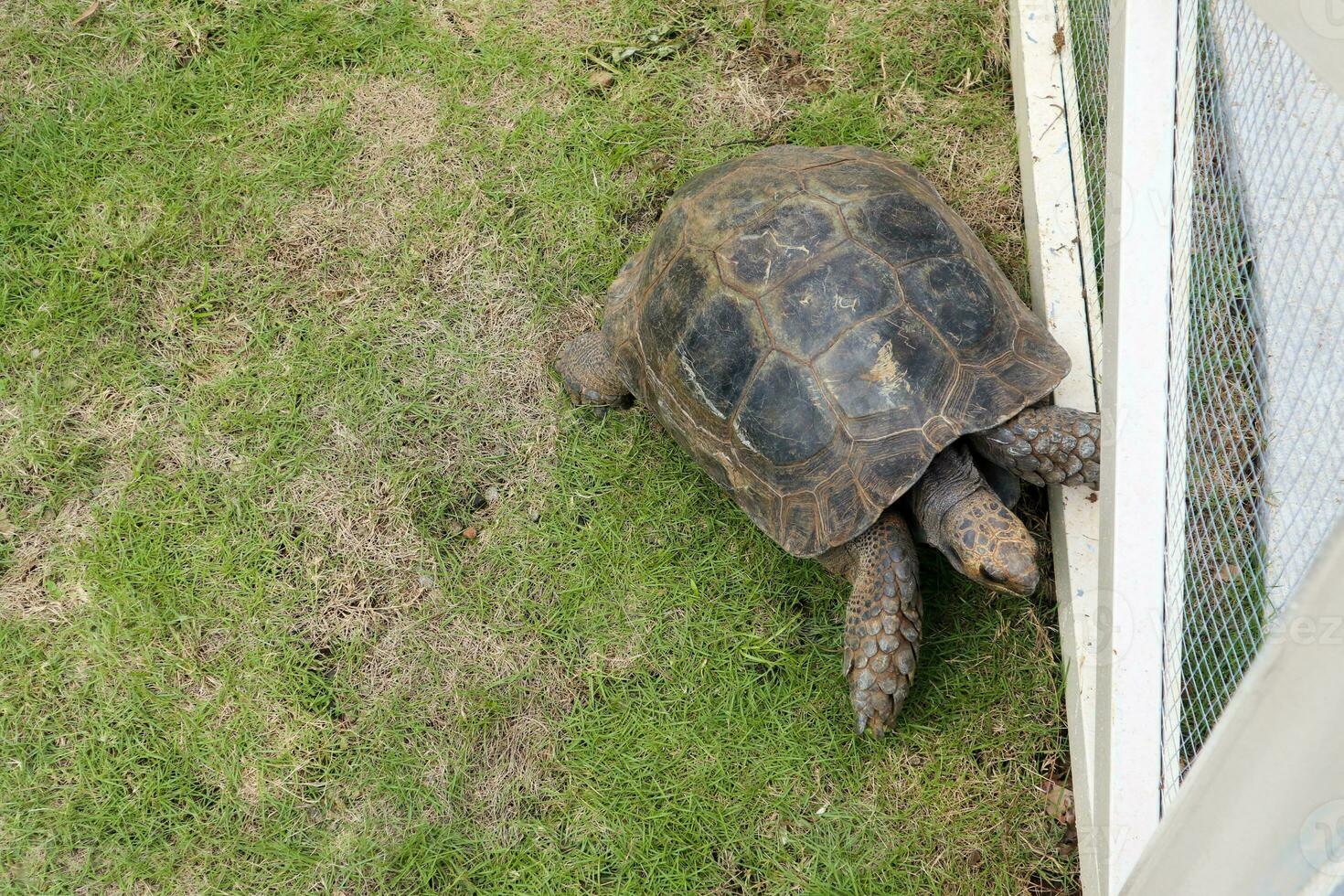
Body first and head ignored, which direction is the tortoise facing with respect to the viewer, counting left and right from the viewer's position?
facing the viewer and to the right of the viewer

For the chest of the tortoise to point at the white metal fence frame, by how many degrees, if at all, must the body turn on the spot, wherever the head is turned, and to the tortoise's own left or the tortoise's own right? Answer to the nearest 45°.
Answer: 0° — it already faces it

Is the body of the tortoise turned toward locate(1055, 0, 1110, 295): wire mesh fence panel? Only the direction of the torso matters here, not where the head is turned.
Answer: no
